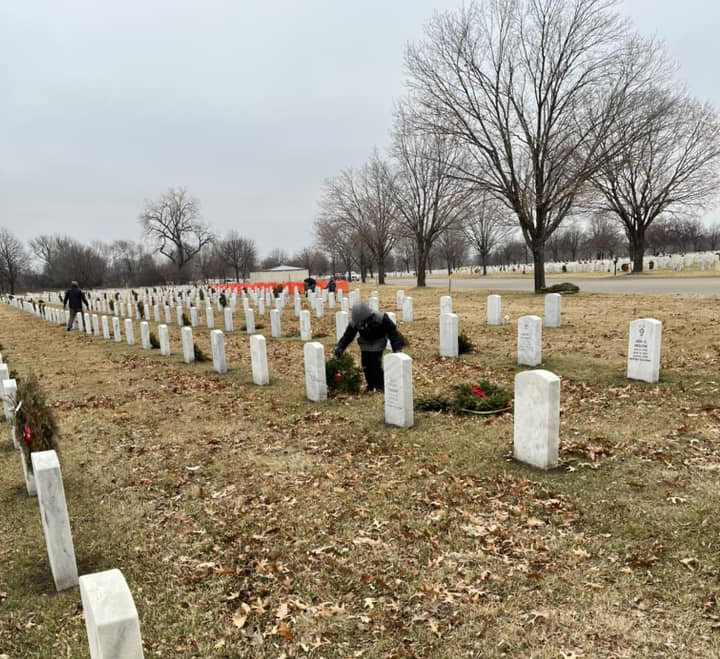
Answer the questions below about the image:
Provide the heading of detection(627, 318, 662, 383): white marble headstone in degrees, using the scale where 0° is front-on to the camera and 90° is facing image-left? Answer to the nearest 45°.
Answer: approximately 45°

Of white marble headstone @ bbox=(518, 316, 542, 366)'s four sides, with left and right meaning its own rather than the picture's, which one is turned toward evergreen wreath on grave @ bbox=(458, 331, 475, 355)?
right

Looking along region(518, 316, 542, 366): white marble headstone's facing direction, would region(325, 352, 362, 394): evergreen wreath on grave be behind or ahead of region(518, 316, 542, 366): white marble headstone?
ahead

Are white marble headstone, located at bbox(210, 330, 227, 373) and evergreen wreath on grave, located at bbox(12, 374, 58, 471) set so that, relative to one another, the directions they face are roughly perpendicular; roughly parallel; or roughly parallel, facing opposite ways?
roughly parallel

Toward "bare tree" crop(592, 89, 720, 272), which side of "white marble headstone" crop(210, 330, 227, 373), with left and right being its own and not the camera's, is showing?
back

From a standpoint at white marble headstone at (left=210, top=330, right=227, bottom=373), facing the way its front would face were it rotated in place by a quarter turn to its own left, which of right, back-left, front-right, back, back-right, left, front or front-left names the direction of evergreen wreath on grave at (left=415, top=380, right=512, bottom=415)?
front

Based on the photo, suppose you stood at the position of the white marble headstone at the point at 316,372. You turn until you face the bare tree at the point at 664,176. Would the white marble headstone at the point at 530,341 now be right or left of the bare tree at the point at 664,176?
right

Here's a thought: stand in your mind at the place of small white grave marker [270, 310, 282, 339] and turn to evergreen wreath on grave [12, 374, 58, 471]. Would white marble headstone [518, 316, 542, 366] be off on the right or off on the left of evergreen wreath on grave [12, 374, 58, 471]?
left

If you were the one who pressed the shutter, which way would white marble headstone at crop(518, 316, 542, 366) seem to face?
facing the viewer and to the left of the viewer

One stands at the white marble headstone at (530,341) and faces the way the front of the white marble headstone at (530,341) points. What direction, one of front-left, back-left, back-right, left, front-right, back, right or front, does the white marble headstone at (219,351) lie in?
front-right

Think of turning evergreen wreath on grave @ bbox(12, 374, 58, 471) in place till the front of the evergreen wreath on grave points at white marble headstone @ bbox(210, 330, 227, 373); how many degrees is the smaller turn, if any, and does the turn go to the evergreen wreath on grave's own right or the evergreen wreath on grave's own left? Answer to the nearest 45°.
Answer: approximately 180°
